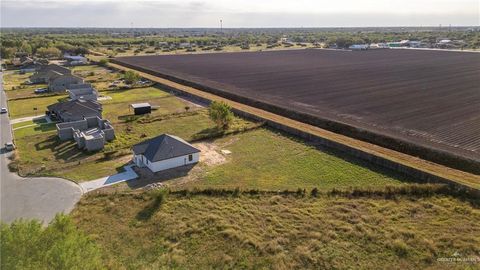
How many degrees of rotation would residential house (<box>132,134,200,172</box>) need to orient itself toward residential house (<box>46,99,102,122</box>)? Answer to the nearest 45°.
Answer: approximately 90° to its right

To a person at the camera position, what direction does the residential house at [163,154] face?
facing the viewer and to the left of the viewer

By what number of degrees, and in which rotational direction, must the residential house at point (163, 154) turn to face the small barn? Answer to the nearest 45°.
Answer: approximately 135° to its right

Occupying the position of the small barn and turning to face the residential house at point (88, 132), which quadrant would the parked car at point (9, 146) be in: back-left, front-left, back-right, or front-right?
front-right

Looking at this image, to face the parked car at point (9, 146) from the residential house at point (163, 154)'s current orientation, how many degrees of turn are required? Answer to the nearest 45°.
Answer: approximately 90° to its right

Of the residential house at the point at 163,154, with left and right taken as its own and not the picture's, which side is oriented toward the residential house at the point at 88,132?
right

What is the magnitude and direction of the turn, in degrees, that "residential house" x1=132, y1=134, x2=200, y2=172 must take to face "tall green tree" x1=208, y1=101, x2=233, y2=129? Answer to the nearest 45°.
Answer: approximately 180°
